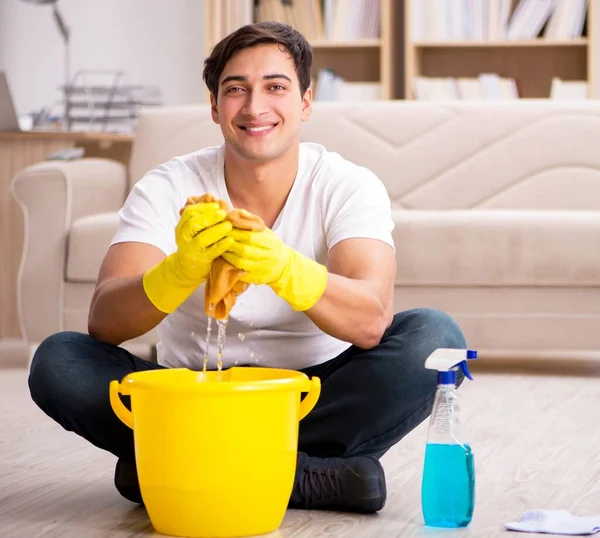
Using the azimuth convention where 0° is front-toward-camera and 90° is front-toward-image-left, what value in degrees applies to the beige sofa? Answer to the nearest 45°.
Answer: approximately 0°

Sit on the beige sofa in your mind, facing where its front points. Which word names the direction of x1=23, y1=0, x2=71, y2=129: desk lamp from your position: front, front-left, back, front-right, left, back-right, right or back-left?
back-right

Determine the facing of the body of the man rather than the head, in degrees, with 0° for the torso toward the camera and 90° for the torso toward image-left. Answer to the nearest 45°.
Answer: approximately 0°

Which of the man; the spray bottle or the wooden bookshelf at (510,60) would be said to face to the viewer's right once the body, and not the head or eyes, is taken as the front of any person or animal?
the spray bottle

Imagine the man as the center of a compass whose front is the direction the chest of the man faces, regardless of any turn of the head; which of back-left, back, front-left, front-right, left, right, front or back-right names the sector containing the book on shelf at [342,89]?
back

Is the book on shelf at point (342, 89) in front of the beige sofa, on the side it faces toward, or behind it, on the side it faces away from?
behind

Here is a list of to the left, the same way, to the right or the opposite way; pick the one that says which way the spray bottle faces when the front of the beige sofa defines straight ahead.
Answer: to the left

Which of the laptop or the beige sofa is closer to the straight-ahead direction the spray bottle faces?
the beige sofa

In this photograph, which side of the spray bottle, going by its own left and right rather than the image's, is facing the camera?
right
